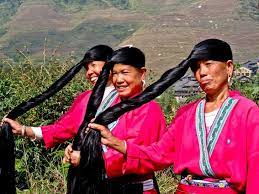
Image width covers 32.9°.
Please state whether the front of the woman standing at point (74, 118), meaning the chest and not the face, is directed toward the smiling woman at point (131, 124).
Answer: no

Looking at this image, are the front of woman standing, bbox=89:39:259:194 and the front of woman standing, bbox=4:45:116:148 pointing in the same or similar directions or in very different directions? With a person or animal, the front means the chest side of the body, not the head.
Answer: same or similar directions

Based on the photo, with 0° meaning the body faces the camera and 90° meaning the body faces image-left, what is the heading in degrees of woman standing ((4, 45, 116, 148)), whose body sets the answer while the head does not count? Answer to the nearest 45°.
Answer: approximately 45°

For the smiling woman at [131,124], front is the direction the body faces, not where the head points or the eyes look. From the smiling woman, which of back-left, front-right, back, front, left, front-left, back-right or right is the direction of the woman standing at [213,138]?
left

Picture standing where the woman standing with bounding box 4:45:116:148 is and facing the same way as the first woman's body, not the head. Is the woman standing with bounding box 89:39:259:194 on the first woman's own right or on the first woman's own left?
on the first woman's own left

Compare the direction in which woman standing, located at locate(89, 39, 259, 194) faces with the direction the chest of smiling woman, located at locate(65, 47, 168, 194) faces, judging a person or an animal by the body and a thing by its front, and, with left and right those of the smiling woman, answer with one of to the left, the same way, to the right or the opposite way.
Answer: the same way

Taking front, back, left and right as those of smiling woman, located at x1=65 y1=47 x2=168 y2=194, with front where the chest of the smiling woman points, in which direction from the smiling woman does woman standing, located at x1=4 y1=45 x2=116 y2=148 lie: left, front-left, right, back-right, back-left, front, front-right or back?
right

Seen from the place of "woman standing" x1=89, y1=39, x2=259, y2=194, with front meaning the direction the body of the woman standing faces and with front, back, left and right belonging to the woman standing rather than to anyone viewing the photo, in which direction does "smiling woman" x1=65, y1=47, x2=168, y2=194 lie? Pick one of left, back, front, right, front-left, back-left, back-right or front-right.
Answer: right

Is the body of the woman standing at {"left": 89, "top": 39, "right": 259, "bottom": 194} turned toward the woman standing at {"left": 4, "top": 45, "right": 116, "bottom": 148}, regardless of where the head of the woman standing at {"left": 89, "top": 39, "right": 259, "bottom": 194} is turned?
no

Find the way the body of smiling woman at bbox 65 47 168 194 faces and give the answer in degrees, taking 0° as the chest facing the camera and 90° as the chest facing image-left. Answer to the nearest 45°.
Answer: approximately 45°

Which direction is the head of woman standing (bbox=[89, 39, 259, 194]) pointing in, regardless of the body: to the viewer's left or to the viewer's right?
to the viewer's left
